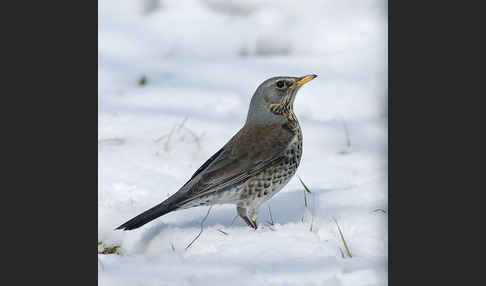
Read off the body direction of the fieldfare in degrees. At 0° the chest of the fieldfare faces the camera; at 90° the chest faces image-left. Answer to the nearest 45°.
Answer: approximately 270°
